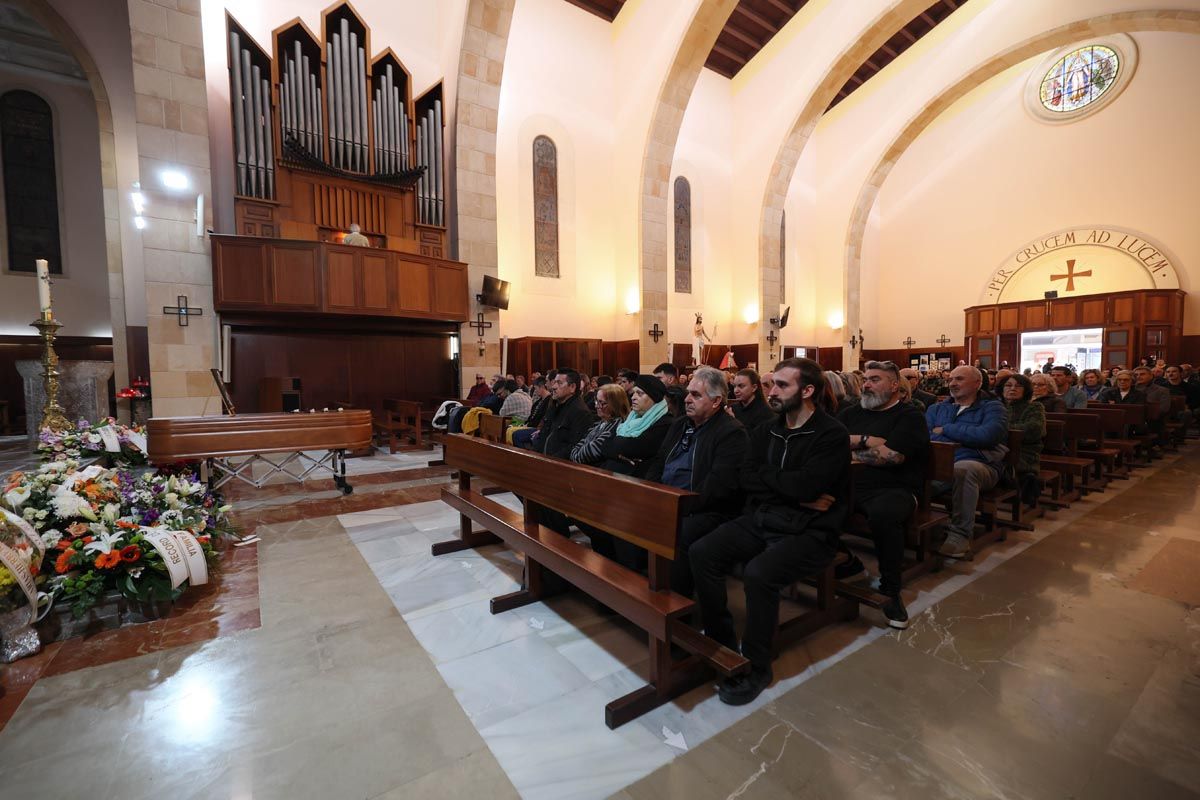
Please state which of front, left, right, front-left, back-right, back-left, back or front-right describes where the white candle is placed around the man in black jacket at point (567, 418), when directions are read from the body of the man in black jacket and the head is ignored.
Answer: front-right

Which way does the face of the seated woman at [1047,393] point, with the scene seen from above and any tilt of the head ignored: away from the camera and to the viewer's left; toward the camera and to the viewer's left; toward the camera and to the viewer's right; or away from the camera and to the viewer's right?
toward the camera and to the viewer's left

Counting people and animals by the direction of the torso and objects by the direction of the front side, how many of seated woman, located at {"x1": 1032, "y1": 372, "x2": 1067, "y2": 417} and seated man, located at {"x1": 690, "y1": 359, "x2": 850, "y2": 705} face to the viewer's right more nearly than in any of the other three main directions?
0

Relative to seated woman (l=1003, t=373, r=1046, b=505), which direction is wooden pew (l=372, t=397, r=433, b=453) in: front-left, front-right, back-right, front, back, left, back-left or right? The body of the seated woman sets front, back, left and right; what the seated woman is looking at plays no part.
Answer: front-right

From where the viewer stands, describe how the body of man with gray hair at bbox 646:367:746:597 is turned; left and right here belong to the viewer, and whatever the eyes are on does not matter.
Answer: facing the viewer and to the left of the viewer

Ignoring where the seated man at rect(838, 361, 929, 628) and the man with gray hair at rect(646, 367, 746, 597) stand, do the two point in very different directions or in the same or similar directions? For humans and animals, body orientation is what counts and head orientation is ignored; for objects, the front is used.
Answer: same or similar directions

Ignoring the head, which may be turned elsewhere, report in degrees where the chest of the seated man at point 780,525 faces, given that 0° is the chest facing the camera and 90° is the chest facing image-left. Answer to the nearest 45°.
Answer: approximately 45°

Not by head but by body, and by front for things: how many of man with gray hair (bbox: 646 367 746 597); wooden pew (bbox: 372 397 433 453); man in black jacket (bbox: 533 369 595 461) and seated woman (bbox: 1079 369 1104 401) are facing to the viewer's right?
0

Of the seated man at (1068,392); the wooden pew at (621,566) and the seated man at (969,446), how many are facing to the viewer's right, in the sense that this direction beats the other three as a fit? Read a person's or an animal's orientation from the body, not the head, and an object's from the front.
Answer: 0

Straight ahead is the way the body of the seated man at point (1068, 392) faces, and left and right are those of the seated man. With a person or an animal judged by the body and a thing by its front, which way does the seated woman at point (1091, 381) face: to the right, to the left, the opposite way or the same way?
the same way

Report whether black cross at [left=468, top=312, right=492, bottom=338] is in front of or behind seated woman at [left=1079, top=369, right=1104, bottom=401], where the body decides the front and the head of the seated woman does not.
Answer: in front

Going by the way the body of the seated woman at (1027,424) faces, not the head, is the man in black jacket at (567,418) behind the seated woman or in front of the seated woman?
in front

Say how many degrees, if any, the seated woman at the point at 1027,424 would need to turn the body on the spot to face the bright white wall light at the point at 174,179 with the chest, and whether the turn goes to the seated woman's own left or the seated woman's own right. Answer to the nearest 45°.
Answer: approximately 45° to the seated woman's own right

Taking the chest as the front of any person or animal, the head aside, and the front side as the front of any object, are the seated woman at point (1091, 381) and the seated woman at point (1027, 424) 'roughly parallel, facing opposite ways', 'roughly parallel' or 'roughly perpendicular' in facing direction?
roughly parallel

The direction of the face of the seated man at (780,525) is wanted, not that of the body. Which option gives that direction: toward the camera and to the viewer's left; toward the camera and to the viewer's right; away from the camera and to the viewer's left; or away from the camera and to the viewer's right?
toward the camera and to the viewer's left

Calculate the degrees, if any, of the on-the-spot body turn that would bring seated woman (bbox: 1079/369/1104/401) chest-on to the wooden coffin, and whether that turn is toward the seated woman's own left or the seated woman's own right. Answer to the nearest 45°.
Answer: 0° — they already face it

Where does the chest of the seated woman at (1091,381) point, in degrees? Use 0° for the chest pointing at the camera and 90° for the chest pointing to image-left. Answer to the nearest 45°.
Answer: approximately 45°

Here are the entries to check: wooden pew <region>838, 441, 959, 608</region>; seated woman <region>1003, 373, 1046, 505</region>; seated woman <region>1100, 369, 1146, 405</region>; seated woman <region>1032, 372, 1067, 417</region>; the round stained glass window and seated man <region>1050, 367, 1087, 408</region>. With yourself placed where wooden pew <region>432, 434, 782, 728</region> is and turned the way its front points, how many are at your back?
6

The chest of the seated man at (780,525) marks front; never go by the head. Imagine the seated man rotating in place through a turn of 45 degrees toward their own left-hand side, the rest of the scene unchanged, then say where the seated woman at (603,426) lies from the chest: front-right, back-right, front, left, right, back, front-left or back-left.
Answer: back-right

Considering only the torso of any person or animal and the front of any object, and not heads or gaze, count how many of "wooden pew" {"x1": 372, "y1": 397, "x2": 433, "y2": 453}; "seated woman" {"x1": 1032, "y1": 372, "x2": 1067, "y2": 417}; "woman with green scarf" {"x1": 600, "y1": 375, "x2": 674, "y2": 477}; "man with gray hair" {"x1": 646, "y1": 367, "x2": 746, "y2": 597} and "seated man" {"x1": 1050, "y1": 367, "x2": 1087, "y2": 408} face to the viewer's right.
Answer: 0

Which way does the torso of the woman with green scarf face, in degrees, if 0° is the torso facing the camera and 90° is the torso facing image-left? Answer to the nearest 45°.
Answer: approximately 45°

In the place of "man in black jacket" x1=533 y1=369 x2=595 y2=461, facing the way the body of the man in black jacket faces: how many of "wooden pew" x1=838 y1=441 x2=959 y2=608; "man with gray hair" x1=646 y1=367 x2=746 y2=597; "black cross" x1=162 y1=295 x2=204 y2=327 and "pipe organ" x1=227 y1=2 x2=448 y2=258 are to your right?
2
